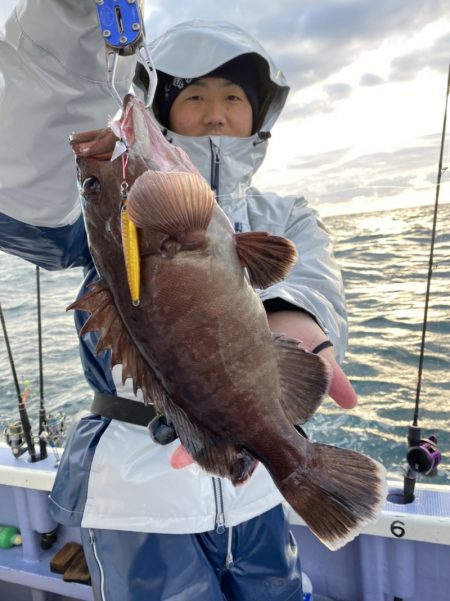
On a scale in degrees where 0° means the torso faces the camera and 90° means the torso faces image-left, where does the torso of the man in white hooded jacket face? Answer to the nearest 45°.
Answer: approximately 0°

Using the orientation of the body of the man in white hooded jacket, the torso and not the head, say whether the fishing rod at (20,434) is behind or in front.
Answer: behind
